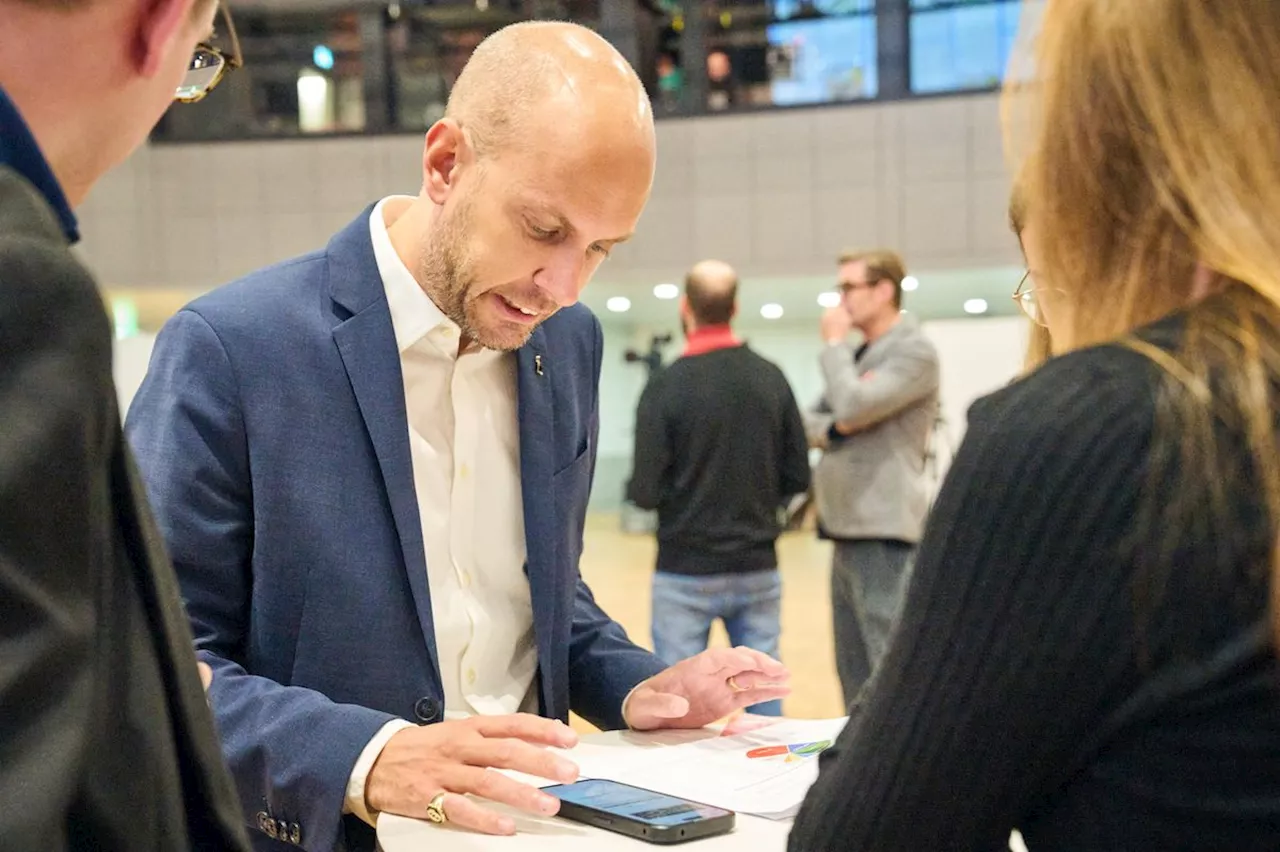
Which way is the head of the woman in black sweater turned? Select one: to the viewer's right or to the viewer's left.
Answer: to the viewer's left

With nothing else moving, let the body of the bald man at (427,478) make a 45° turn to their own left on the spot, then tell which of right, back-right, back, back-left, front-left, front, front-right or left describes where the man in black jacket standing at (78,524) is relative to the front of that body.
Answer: right

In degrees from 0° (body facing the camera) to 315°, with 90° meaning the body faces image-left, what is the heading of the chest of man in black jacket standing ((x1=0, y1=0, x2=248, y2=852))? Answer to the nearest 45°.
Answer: approximately 225°

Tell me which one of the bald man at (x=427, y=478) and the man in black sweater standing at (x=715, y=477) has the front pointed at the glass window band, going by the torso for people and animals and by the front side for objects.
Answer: the man in black sweater standing

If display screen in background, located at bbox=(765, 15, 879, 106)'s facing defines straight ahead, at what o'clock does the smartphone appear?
The smartphone is roughly at 12 o'clock from the display screen in background.

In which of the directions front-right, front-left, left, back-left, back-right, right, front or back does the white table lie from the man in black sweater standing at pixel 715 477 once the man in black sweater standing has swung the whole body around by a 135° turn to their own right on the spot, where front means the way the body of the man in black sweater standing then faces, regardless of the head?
front-right

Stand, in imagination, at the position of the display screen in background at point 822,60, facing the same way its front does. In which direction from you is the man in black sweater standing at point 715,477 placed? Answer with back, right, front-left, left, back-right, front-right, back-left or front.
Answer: front

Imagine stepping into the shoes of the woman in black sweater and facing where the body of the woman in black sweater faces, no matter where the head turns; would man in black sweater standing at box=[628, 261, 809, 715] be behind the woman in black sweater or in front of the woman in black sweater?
in front

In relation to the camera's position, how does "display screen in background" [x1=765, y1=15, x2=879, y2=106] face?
facing the viewer

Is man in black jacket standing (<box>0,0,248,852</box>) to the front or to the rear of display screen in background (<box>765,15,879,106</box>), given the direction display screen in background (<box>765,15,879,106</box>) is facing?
to the front

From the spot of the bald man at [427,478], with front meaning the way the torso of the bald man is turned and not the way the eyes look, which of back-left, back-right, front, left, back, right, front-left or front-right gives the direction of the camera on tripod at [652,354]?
back-left

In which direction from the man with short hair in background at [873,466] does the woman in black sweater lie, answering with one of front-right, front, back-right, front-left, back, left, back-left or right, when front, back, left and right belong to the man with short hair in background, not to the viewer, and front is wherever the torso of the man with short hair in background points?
left

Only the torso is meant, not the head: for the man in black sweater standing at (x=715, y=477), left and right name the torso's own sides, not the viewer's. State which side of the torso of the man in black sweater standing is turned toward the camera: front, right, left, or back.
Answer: back

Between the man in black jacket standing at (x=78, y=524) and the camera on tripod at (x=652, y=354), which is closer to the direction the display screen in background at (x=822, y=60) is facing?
the man in black jacket standing

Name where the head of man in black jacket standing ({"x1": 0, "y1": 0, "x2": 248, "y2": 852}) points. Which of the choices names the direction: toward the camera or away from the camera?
away from the camera

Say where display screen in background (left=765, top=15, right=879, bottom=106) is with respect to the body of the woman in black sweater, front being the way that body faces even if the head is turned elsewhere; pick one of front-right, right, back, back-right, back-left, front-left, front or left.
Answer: front-right

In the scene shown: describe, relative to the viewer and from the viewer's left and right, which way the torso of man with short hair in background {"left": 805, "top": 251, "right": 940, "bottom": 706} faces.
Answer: facing to the left of the viewer
